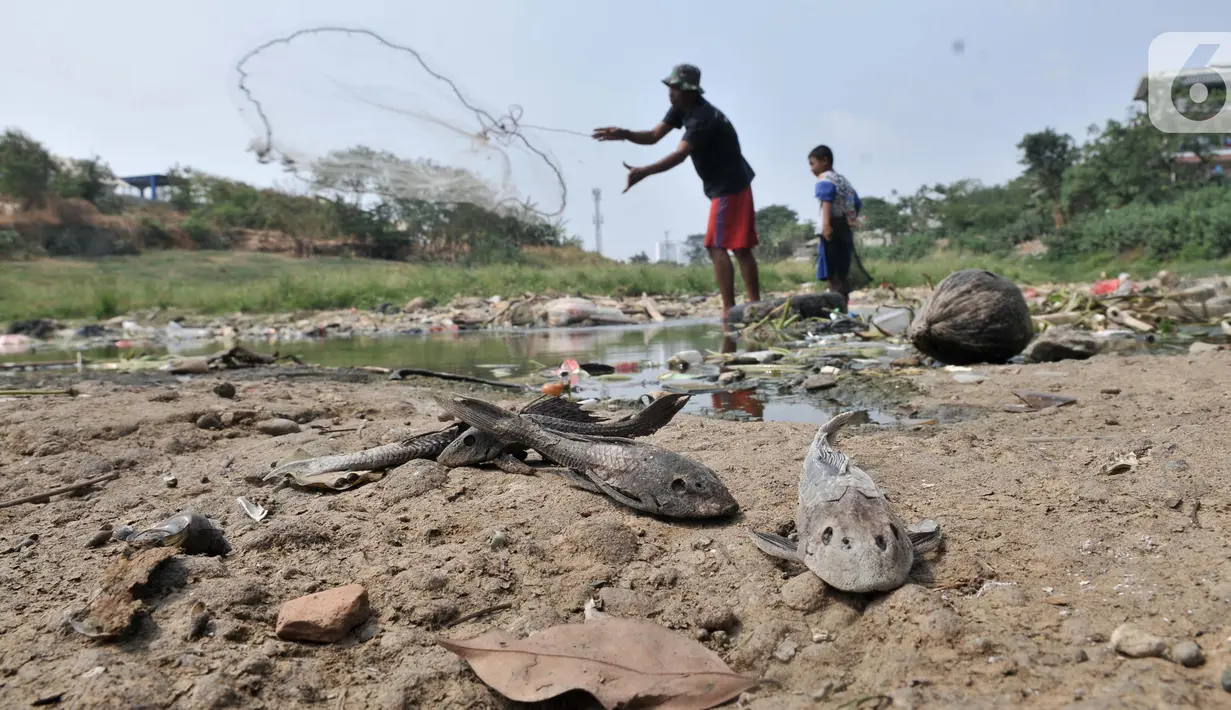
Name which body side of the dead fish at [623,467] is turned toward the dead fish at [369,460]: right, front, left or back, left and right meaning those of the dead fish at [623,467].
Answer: back

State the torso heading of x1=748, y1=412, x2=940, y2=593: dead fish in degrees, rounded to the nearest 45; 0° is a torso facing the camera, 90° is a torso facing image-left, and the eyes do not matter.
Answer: approximately 0°

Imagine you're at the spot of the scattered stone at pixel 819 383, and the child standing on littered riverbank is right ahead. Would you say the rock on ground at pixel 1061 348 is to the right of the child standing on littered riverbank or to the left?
right

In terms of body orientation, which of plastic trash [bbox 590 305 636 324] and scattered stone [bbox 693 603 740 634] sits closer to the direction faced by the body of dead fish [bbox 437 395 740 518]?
the scattered stone

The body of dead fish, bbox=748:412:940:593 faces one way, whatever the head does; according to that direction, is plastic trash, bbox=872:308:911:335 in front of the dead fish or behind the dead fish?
behind

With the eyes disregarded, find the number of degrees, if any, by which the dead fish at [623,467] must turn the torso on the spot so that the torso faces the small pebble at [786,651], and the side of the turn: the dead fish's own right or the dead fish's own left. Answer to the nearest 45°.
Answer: approximately 45° to the dead fish's own right

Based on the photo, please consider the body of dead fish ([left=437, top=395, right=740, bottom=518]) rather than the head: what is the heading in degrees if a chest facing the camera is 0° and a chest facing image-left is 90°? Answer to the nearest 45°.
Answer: approximately 315°

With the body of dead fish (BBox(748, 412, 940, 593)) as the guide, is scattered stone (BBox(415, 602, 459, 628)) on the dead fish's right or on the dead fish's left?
on the dead fish's right

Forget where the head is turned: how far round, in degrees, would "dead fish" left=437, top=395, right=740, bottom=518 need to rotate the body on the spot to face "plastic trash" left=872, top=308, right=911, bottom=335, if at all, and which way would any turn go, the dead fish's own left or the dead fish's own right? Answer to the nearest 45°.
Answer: approximately 90° to the dead fish's own left

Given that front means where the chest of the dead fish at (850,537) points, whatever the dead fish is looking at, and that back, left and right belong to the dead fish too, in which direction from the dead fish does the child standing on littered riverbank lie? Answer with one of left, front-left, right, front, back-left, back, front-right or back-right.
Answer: back

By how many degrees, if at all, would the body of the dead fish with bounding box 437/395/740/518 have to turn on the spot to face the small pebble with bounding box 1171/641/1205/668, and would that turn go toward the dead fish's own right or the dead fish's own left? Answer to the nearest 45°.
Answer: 0° — it already faces it

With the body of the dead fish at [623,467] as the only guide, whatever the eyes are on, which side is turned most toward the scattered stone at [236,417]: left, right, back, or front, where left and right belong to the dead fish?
back

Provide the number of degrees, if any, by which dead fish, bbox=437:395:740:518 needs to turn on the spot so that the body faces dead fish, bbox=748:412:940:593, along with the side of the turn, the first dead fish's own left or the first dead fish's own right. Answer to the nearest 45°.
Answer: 0° — it already faces it
